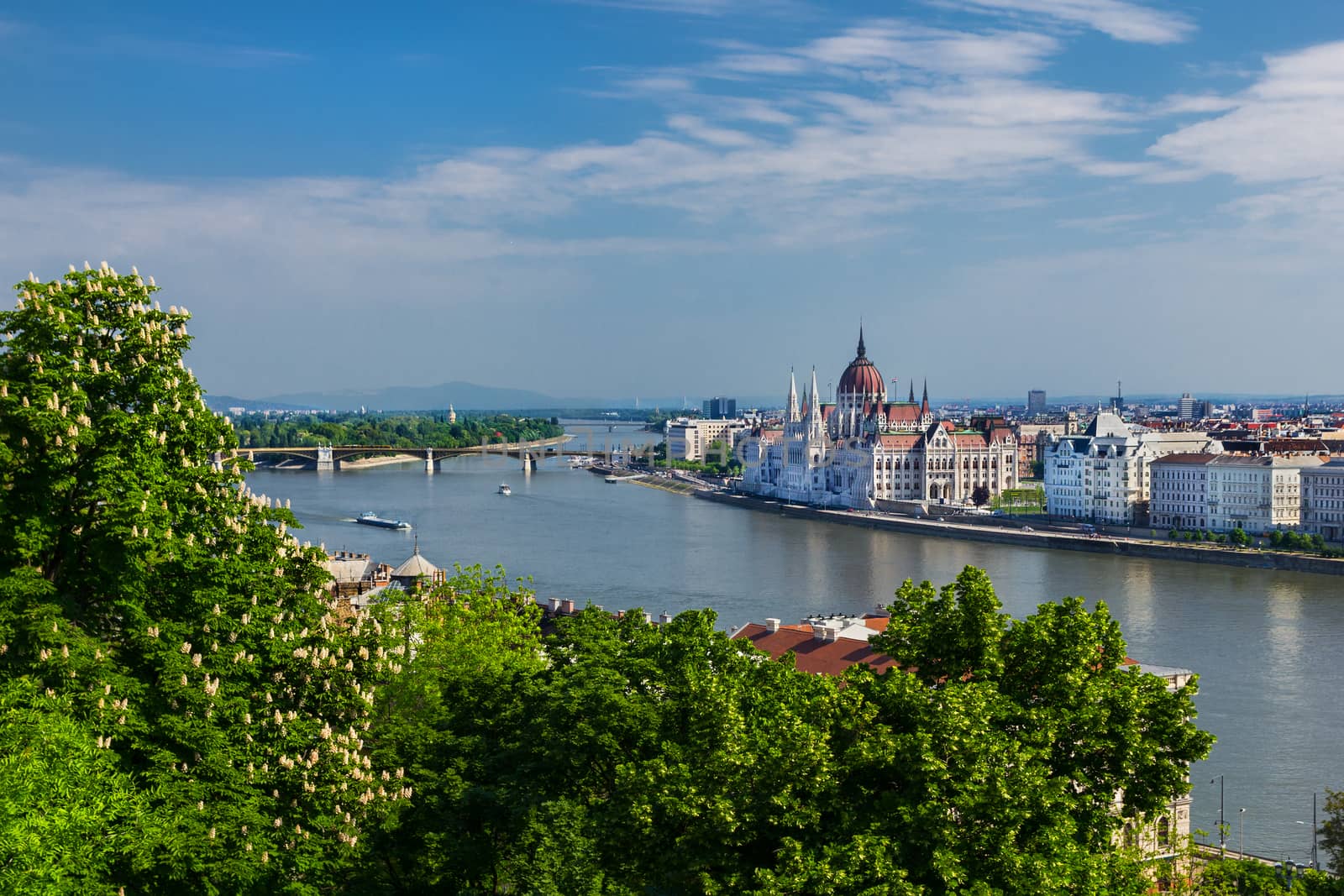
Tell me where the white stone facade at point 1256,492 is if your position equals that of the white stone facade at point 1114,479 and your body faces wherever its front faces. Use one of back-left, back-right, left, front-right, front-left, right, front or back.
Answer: left

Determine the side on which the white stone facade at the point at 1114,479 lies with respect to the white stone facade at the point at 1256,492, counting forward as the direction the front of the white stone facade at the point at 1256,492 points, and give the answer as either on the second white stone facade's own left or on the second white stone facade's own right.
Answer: on the second white stone facade's own right

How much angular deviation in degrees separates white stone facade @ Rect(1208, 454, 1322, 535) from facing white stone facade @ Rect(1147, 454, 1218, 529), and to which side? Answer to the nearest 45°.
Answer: approximately 90° to its right

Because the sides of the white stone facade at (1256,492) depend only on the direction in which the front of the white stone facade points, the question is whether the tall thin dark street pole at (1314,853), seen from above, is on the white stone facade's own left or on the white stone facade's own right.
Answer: on the white stone facade's own left

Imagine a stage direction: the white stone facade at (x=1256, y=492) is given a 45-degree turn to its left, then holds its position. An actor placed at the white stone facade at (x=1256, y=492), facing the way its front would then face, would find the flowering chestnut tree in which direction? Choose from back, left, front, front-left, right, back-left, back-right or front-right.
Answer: front

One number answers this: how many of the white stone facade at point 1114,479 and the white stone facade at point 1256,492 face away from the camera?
0

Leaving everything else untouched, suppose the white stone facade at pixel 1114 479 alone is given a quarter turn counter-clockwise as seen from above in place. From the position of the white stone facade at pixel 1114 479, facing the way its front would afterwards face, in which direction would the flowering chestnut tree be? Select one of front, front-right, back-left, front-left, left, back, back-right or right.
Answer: front-right

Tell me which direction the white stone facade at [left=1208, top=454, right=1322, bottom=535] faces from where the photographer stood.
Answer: facing the viewer and to the left of the viewer

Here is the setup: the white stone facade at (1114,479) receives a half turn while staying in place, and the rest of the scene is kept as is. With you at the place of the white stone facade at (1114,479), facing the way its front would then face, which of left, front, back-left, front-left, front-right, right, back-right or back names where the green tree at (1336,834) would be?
back-right
